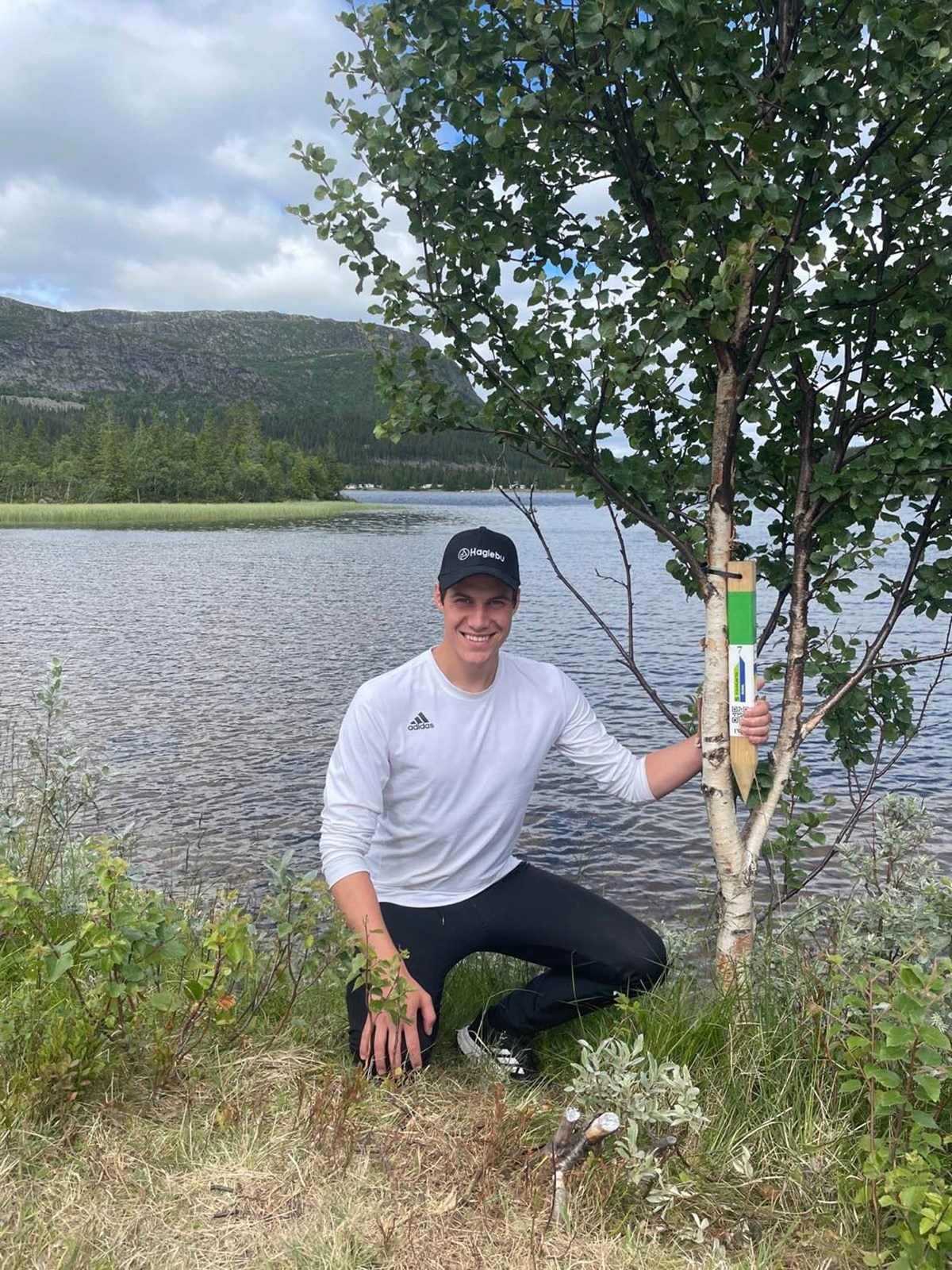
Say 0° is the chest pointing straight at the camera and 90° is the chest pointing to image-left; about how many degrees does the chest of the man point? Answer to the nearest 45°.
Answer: approximately 0°
